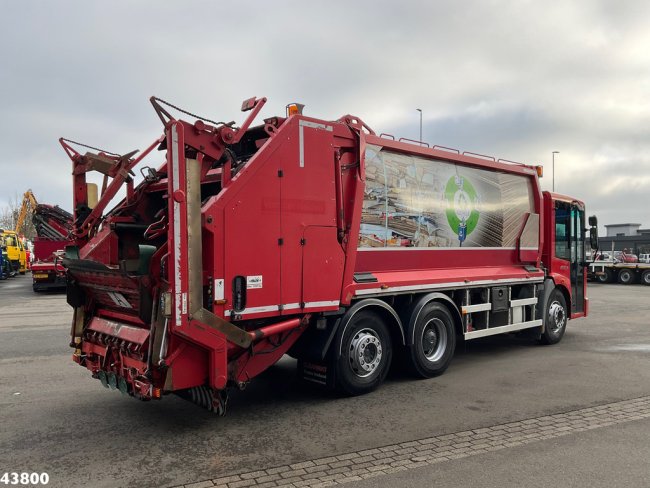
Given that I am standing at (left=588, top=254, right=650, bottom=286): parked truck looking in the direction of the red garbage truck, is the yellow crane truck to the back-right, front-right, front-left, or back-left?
front-right

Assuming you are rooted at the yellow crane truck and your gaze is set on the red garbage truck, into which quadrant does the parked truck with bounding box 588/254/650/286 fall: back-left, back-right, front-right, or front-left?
front-left

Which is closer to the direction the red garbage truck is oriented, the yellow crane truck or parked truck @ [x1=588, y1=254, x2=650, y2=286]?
the parked truck

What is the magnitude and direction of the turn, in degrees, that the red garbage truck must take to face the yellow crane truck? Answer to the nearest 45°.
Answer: approximately 90° to its left

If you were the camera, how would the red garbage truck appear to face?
facing away from the viewer and to the right of the viewer

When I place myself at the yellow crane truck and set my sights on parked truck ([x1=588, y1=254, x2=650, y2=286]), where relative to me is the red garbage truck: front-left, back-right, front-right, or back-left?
front-right

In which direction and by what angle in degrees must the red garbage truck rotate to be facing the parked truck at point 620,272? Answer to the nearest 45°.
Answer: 0° — it already faces it
